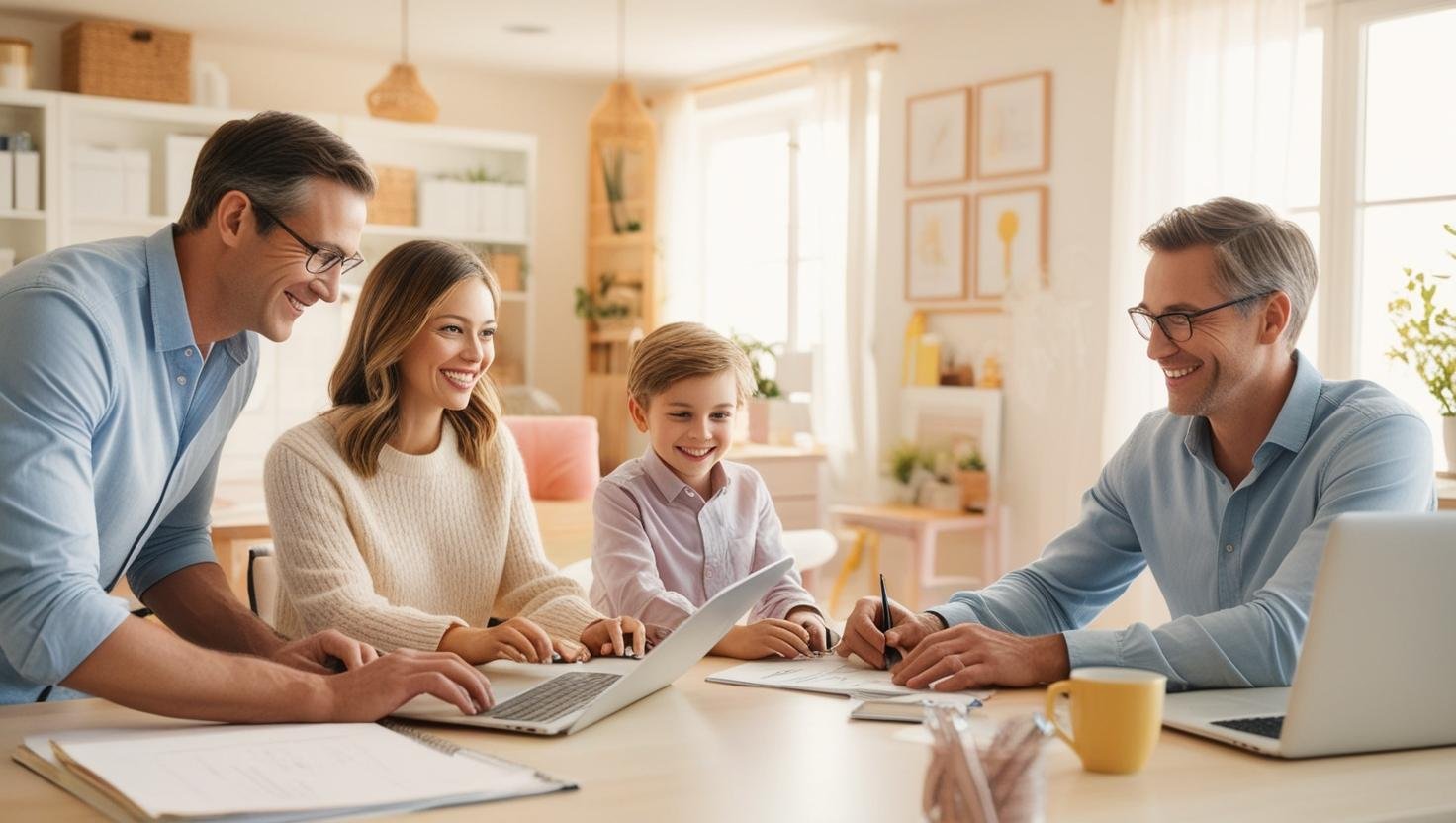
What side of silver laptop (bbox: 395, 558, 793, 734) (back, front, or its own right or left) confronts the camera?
left

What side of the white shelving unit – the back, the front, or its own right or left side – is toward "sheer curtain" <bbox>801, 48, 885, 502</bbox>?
left

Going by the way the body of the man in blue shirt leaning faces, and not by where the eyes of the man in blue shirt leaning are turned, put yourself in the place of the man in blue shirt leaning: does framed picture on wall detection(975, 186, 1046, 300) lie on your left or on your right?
on your left

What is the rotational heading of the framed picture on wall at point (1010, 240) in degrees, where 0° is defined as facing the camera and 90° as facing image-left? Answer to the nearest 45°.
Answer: approximately 45°

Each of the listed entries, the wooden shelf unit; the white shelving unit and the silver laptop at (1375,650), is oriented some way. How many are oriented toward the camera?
2
